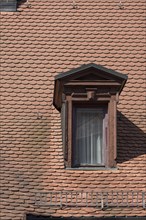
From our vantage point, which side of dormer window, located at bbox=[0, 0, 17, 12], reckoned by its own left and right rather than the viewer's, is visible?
front

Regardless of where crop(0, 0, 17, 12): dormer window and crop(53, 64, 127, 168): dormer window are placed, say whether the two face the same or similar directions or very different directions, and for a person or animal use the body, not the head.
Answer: same or similar directions

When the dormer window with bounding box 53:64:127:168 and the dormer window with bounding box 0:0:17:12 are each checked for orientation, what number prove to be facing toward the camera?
2

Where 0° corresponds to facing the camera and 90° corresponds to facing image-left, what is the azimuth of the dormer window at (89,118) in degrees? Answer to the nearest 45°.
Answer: approximately 0°
